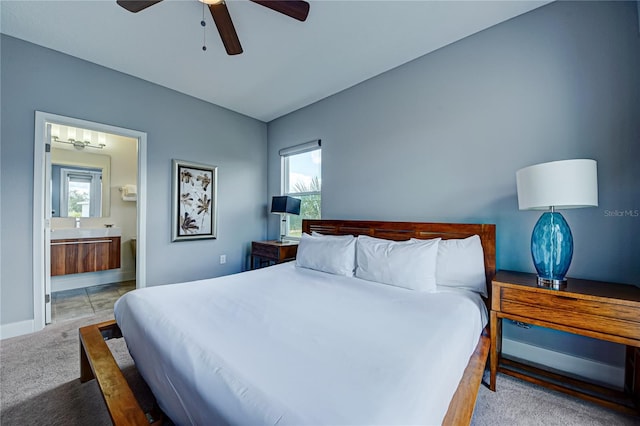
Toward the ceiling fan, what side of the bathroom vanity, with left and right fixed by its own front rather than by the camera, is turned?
front

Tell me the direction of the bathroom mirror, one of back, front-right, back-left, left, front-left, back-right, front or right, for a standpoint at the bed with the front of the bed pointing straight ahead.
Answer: right

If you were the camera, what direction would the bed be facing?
facing the viewer and to the left of the viewer

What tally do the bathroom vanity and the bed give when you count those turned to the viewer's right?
0

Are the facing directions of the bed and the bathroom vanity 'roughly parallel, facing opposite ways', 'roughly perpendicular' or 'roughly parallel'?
roughly perpendicular

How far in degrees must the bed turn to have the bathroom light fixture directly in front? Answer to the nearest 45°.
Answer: approximately 90° to its right

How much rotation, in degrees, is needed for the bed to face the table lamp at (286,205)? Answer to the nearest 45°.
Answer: approximately 135° to its right

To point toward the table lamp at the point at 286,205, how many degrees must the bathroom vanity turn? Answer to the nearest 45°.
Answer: approximately 45° to its left

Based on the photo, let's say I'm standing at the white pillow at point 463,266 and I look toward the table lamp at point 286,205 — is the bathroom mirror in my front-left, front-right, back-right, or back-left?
front-left

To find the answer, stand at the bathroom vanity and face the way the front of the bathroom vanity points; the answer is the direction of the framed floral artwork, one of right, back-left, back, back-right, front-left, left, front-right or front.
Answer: front-left

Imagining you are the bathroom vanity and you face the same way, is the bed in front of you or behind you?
in front

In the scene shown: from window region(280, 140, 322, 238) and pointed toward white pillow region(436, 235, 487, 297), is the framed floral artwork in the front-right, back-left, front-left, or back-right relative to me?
back-right

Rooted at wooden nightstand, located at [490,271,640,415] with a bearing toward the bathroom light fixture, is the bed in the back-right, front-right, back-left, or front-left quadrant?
front-left

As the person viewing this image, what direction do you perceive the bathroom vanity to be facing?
facing the viewer

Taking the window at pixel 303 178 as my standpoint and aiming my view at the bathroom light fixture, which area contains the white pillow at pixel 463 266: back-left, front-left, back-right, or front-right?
back-left

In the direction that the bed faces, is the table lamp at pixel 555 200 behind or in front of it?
behind
